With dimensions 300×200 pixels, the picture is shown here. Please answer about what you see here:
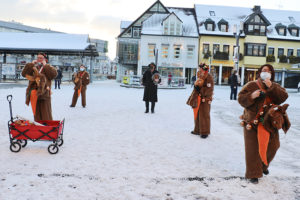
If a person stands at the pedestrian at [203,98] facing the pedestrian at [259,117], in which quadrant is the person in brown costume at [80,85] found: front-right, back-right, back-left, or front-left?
back-right

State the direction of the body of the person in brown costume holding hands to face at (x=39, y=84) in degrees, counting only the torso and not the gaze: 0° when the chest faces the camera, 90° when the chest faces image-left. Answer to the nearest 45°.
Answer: approximately 0°

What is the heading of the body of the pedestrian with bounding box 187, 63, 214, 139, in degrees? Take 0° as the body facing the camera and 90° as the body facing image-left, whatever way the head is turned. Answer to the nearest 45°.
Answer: approximately 45°

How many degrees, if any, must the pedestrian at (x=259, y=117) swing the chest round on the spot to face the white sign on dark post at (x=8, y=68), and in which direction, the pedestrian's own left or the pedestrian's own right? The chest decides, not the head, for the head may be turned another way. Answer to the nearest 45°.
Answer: approximately 135° to the pedestrian's own right

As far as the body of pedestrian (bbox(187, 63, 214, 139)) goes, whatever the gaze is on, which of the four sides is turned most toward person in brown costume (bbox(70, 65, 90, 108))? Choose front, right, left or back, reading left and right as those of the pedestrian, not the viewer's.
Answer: right

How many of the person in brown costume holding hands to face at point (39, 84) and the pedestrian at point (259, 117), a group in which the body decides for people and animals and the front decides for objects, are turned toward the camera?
2
